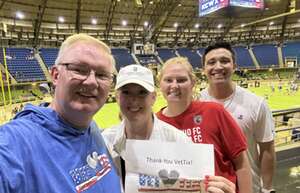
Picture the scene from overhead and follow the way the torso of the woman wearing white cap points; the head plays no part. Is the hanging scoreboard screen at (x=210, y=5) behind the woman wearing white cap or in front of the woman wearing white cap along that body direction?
behind

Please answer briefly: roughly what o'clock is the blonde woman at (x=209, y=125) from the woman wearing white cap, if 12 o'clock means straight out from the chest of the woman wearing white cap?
The blonde woman is roughly at 8 o'clock from the woman wearing white cap.

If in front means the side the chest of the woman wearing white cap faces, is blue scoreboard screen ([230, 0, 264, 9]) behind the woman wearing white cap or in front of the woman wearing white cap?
behind

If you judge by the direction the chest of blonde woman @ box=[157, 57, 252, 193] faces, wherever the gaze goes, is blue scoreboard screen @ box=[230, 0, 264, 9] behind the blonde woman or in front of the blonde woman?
behind

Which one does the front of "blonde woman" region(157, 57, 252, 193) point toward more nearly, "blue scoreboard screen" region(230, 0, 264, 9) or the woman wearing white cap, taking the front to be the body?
the woman wearing white cap

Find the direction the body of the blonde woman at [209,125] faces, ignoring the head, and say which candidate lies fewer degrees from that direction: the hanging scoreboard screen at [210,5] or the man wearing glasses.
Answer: the man wearing glasses

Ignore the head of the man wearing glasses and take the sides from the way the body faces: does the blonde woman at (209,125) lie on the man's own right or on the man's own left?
on the man's own left

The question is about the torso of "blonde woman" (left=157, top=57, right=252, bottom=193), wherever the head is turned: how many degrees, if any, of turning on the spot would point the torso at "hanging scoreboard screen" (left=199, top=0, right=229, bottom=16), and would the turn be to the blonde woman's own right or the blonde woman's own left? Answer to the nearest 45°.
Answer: approximately 135° to the blonde woman's own right
